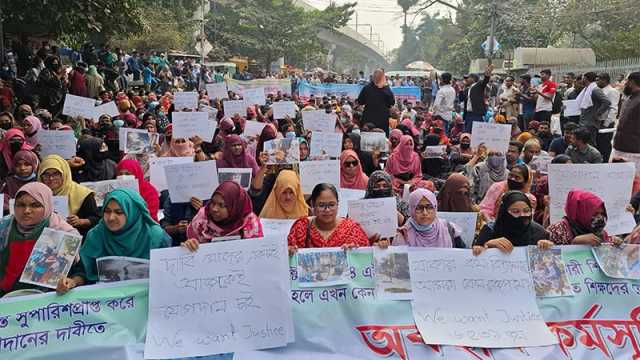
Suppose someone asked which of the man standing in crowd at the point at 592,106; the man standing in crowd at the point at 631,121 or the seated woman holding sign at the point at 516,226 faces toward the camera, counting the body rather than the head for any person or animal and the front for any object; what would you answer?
the seated woman holding sign

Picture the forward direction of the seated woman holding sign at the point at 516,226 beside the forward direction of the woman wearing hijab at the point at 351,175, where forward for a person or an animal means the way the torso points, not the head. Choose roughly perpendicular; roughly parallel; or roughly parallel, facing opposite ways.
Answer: roughly parallel

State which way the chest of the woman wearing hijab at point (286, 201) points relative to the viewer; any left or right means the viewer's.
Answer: facing the viewer

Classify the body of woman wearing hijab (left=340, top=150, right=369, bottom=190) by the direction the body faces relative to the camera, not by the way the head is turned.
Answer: toward the camera

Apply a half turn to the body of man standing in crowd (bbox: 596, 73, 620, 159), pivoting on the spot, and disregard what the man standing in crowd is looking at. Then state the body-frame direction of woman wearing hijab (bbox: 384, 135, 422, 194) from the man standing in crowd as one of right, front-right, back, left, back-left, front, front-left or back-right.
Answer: back-right

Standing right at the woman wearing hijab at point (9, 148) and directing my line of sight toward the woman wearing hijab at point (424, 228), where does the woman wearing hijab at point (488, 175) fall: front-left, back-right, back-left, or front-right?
front-left

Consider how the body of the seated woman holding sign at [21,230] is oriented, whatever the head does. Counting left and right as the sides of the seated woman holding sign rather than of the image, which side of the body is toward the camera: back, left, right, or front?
front

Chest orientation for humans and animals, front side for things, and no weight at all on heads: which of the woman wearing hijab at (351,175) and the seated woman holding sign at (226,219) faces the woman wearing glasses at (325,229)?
the woman wearing hijab

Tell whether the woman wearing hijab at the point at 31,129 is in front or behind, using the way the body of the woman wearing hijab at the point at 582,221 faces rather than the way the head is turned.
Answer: behind
